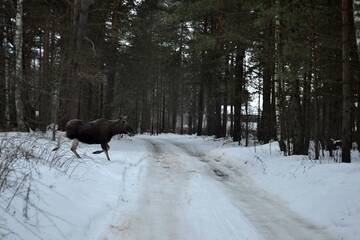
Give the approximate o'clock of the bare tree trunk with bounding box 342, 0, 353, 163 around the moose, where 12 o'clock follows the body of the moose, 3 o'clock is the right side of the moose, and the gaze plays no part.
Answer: The bare tree trunk is roughly at 1 o'clock from the moose.

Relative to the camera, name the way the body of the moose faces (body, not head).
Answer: to the viewer's right
